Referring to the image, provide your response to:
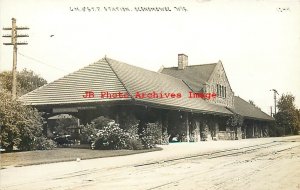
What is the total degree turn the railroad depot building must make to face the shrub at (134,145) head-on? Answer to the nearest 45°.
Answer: approximately 45° to its right

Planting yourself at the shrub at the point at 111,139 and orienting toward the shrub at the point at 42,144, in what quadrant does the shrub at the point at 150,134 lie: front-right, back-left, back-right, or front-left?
back-right

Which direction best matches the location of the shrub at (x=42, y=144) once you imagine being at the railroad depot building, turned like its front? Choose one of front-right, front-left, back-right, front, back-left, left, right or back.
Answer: right

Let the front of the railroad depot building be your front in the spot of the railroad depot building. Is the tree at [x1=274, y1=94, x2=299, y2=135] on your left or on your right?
on your left

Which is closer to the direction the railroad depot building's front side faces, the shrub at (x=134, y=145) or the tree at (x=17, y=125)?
the shrub

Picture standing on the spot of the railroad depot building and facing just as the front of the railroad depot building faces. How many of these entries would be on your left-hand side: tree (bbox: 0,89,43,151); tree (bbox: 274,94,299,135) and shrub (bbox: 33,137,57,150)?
1

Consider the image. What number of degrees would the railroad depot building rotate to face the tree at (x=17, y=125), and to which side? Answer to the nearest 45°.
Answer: approximately 90° to its right

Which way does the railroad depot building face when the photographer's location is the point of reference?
facing the viewer and to the right of the viewer

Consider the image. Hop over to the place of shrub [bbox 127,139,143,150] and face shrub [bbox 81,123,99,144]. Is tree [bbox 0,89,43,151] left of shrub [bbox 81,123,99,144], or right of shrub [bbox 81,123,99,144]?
left

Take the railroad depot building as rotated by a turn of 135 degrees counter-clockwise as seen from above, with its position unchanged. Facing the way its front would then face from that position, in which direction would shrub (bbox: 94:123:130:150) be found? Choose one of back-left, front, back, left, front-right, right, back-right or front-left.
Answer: back

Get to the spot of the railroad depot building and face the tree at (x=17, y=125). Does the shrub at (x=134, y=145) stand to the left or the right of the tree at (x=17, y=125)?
left
